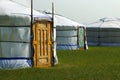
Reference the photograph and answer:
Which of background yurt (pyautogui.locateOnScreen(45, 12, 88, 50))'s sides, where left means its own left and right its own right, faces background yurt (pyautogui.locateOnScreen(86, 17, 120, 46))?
left

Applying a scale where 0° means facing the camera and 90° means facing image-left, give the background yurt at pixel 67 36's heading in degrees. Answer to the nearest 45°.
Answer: approximately 315°

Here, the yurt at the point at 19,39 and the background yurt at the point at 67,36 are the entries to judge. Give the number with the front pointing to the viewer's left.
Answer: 0

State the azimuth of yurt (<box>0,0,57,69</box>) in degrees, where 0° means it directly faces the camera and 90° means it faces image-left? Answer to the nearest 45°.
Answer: approximately 315°

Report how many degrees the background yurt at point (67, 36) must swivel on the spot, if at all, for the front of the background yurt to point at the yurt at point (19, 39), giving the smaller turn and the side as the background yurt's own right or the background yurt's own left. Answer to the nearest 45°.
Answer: approximately 45° to the background yurt's own right
